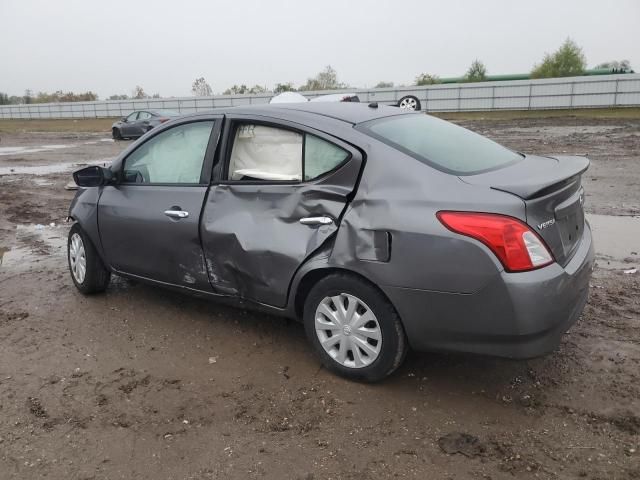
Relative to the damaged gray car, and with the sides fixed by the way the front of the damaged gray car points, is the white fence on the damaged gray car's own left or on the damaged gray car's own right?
on the damaged gray car's own right

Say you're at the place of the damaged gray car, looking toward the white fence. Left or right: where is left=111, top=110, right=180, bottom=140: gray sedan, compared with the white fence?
left

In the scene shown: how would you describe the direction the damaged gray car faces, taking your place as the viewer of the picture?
facing away from the viewer and to the left of the viewer

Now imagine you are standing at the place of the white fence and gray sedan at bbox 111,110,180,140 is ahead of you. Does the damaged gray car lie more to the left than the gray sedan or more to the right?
left

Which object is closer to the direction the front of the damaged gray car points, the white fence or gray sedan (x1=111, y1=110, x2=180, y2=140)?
the gray sedan

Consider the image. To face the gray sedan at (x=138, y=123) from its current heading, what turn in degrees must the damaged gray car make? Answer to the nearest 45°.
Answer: approximately 45° to its right
